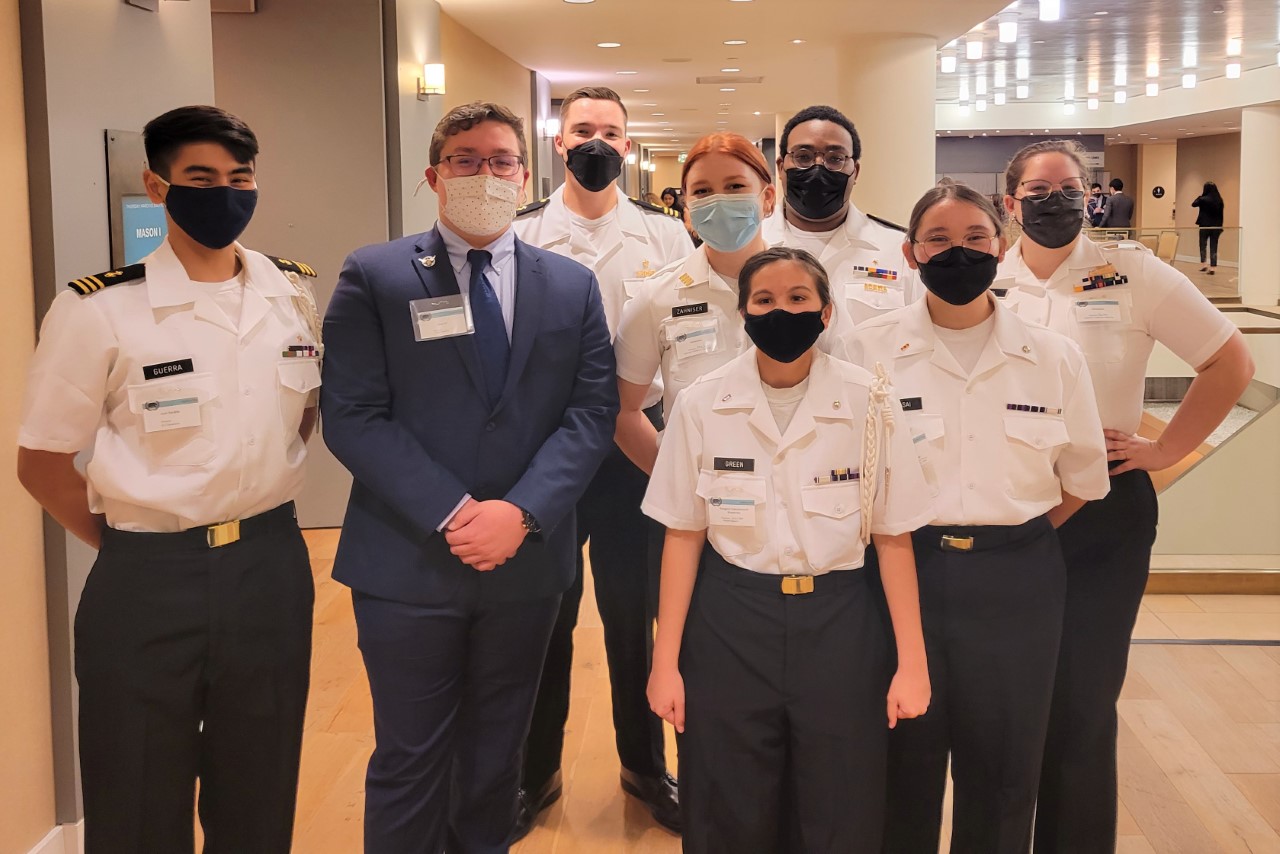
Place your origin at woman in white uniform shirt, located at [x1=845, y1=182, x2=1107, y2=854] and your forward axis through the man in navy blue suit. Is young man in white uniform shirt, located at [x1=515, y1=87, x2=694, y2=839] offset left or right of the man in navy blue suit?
right

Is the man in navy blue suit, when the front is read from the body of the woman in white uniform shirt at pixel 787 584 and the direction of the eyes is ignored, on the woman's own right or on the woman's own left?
on the woman's own right

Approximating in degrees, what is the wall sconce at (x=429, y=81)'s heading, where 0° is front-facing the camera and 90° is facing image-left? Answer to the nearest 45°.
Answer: approximately 315°

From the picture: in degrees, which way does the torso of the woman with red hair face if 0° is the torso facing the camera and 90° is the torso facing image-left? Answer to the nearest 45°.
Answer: approximately 0°

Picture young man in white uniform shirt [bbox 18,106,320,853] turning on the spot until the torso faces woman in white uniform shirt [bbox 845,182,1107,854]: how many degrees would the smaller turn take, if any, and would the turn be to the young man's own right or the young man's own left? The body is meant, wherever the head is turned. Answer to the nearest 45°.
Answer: approximately 45° to the young man's own left

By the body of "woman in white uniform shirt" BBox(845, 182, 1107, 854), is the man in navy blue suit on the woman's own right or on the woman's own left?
on the woman's own right

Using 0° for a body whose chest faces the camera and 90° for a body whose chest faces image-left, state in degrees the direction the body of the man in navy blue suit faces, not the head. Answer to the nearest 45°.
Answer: approximately 0°

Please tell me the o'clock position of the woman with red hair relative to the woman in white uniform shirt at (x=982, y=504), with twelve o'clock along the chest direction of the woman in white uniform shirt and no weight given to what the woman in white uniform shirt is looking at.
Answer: The woman with red hair is roughly at 4 o'clock from the woman in white uniform shirt.
